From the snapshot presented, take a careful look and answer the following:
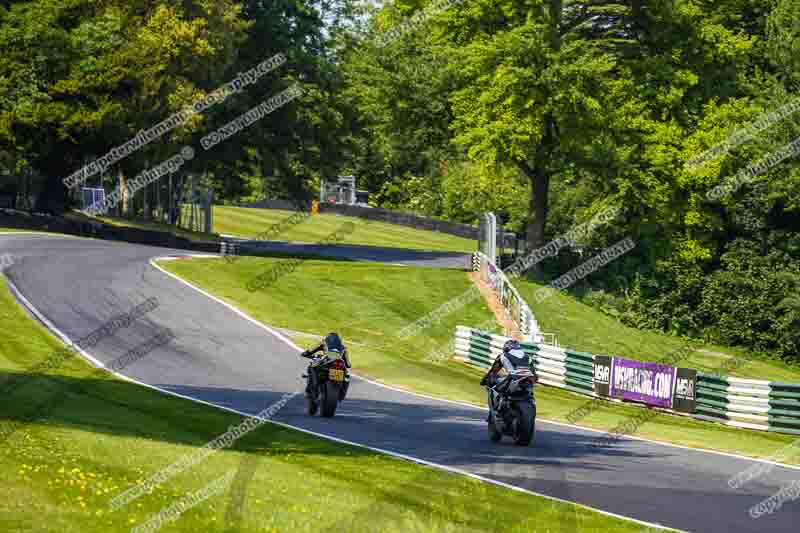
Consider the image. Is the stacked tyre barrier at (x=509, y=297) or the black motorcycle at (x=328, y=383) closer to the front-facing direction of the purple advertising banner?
the black motorcycle

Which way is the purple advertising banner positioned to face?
toward the camera

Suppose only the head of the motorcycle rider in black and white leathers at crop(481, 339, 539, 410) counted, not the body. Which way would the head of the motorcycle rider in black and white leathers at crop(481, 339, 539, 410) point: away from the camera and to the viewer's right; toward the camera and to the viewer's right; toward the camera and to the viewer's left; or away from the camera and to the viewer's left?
away from the camera and to the viewer's left

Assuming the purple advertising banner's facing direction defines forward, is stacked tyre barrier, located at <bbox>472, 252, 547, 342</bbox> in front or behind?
behind

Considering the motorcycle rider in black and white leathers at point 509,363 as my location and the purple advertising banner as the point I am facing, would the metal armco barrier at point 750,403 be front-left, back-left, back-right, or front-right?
front-right

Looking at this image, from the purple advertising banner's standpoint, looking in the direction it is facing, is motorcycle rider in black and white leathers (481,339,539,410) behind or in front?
in front

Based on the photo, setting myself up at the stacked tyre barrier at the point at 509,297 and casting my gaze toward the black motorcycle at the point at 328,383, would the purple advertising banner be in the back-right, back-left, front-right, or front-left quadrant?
front-left

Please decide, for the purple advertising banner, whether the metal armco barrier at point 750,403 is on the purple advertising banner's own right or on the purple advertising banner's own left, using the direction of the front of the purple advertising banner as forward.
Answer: on the purple advertising banner's own left

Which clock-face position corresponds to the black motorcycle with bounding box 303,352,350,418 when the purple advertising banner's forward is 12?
The black motorcycle is roughly at 1 o'clock from the purple advertising banner.

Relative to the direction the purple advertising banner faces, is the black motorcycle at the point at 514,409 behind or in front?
in front

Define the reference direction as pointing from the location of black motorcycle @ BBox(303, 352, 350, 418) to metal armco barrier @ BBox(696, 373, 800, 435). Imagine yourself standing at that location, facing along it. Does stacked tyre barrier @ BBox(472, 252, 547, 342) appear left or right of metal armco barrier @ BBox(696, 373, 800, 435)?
left
